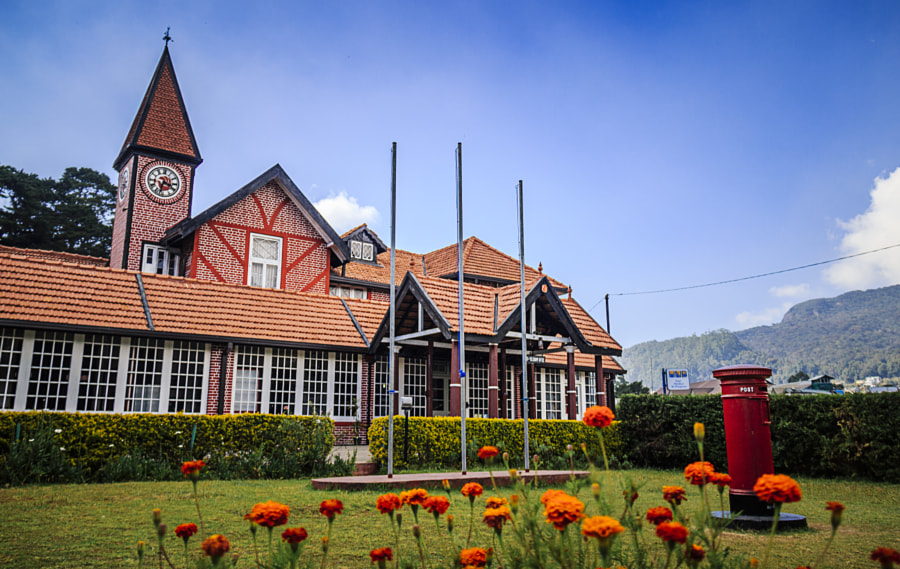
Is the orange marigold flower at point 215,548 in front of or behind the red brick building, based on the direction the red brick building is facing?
in front

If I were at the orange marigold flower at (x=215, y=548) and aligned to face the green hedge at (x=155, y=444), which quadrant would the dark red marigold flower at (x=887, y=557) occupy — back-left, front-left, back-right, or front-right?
back-right

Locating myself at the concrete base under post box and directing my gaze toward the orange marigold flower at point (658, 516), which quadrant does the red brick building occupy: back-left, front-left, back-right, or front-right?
back-right

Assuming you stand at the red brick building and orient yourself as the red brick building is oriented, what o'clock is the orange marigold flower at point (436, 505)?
The orange marigold flower is roughly at 1 o'clock from the red brick building.

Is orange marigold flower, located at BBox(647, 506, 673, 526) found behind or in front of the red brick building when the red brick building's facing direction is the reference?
in front

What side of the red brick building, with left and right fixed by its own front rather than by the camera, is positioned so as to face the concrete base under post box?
front

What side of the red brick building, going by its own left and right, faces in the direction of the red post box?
front

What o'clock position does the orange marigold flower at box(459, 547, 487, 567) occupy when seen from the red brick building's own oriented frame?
The orange marigold flower is roughly at 1 o'clock from the red brick building.

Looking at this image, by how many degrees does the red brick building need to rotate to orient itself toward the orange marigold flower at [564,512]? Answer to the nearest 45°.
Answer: approximately 45° to its right

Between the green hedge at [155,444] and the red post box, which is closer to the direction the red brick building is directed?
the red post box

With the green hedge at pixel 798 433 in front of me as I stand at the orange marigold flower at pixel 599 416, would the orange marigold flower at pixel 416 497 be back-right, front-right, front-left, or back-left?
back-left

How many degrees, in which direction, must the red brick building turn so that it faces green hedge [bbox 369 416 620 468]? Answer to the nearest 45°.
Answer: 0° — it already faces it

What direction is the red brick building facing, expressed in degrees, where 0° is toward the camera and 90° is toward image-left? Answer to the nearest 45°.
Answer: approximately 315°
